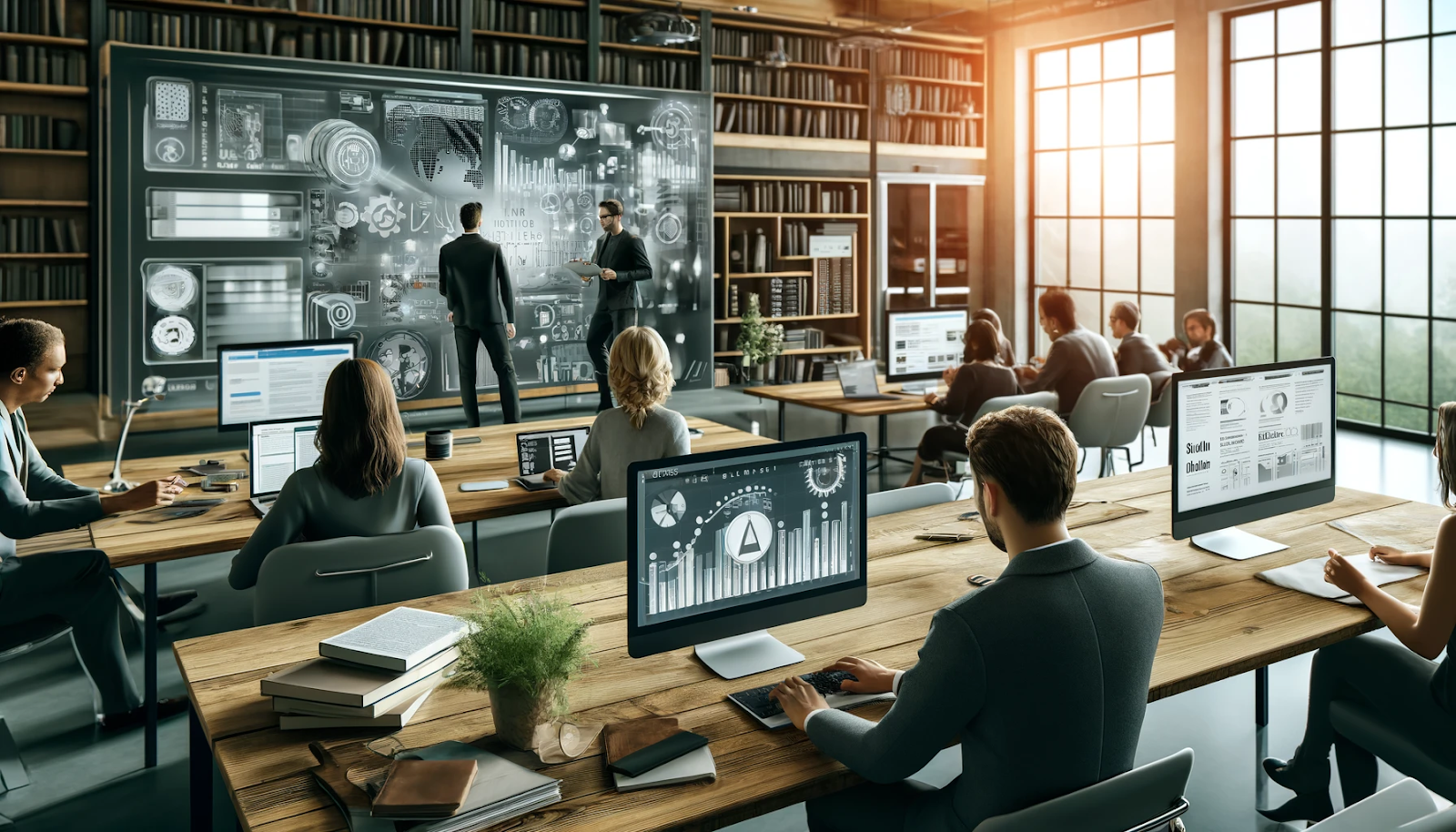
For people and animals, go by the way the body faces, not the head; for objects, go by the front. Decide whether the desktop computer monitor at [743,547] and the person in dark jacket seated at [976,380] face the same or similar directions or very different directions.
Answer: very different directions

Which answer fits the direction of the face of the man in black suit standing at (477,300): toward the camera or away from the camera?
away from the camera

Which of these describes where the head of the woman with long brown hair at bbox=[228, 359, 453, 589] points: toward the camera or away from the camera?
away from the camera

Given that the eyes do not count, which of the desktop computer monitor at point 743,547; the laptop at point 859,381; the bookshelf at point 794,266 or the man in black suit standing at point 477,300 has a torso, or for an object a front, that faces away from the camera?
the man in black suit standing

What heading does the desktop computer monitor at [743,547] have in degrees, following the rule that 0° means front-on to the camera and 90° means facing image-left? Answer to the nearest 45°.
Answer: approximately 315°

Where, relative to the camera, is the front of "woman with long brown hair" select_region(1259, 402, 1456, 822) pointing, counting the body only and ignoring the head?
to the viewer's left

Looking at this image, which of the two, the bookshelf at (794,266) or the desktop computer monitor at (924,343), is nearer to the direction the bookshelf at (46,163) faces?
the desktop computer monitor

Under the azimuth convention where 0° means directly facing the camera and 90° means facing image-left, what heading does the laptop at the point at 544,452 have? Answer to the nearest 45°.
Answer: approximately 315°

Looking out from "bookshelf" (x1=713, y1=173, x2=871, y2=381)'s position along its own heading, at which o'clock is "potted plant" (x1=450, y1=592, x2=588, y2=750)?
The potted plant is roughly at 12 o'clock from the bookshelf.

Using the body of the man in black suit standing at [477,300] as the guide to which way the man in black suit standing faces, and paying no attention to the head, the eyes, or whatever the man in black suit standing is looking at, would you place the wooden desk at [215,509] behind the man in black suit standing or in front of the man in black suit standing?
behind
